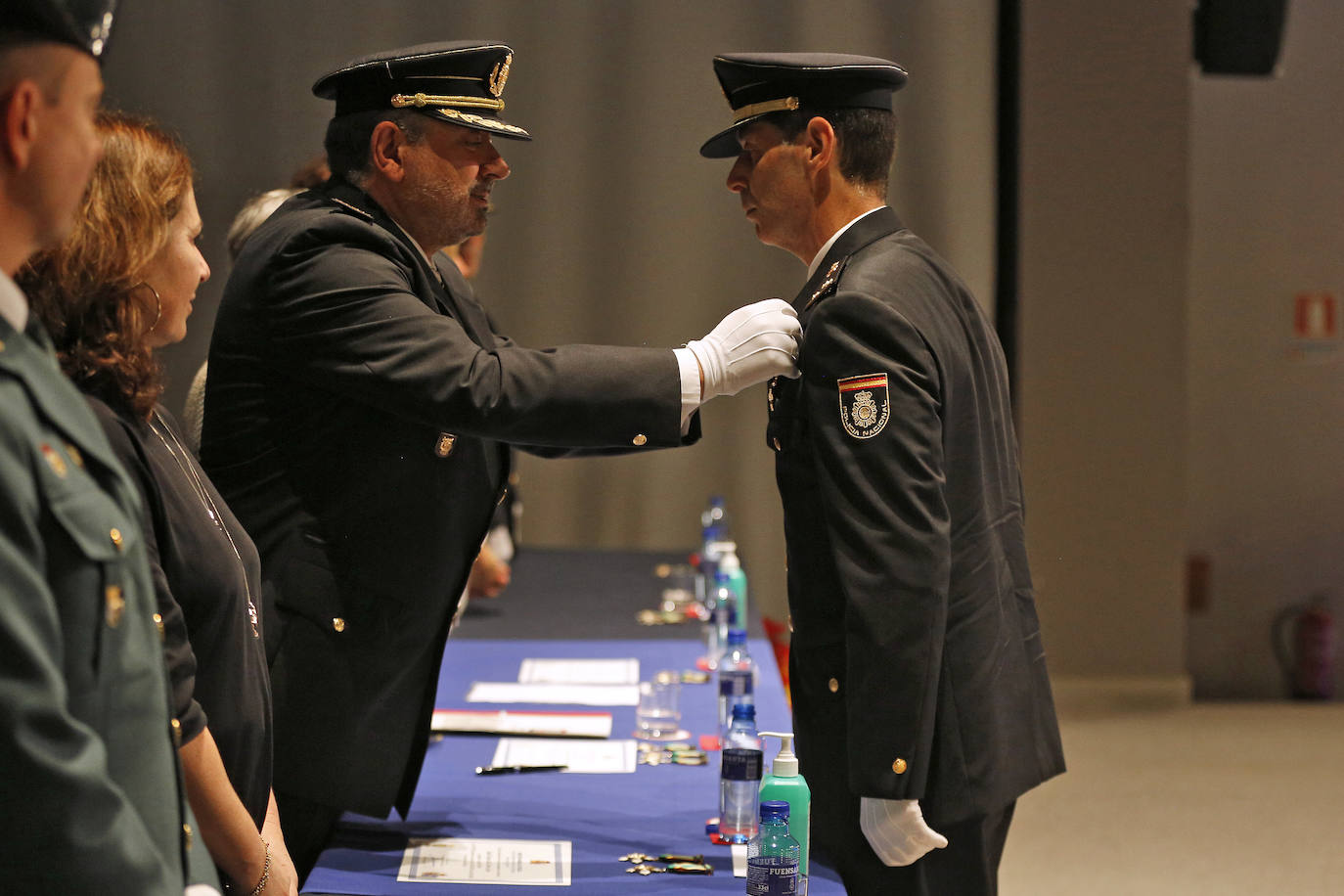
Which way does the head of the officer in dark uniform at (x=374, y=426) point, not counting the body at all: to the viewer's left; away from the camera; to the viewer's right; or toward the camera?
to the viewer's right

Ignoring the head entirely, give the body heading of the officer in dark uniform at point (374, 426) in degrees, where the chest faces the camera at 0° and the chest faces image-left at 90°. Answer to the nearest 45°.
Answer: approximately 270°

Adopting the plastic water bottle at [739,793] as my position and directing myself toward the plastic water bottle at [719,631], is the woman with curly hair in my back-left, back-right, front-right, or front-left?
back-left

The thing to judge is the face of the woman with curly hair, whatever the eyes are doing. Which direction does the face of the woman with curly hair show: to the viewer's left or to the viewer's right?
to the viewer's right

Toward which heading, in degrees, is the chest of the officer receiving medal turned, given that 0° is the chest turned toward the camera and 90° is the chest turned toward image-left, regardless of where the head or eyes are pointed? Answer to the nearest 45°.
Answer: approximately 90°

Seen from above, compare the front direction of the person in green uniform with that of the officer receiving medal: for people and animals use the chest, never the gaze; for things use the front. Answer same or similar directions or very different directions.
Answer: very different directions

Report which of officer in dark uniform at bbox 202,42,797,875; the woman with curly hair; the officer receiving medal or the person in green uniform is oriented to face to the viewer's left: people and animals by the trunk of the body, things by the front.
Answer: the officer receiving medal

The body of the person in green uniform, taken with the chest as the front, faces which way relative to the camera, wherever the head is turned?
to the viewer's right

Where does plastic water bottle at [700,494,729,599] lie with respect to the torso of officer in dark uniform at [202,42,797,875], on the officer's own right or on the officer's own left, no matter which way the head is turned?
on the officer's own left

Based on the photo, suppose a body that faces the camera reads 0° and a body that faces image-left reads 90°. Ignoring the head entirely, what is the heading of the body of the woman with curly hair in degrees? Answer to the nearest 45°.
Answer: approximately 270°

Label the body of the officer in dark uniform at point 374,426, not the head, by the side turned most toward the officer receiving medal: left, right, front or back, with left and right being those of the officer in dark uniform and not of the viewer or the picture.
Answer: front

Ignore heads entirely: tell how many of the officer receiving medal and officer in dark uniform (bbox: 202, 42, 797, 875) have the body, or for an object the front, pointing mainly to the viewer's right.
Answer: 1
